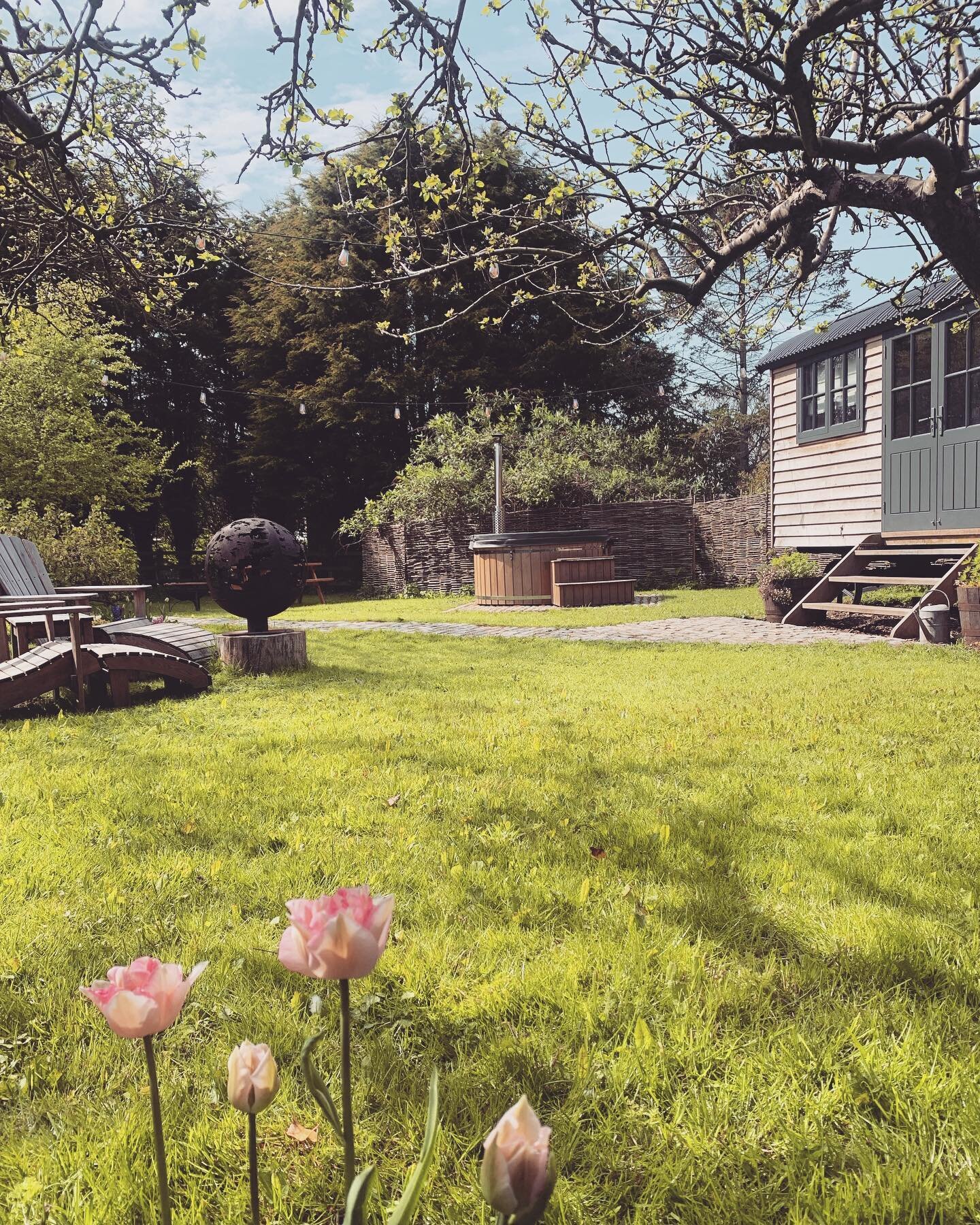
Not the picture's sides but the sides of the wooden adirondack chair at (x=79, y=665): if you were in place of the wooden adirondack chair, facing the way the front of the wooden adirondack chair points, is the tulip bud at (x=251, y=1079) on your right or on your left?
on your right

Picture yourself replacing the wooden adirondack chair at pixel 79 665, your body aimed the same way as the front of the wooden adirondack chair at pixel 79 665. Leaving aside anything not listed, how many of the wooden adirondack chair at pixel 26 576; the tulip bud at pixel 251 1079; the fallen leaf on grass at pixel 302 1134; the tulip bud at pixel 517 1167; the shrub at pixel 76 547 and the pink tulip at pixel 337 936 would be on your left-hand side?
2

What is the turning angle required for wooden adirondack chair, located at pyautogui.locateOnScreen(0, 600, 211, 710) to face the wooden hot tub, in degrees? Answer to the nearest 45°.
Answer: approximately 45° to its left

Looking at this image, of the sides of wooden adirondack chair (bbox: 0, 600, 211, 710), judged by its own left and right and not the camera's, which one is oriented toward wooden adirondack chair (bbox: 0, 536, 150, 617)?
left

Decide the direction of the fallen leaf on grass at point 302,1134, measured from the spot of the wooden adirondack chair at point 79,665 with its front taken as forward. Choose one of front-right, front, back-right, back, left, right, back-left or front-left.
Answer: right

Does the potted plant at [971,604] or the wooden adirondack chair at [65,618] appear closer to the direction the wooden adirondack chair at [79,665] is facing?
the potted plant

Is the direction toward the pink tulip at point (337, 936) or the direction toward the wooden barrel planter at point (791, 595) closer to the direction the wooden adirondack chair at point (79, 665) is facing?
the wooden barrel planter

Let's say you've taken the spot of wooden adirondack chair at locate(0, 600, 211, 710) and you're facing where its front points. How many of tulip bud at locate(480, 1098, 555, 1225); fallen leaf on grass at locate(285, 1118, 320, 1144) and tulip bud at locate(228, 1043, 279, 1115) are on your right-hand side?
3

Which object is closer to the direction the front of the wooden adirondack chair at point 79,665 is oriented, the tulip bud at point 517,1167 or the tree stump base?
the tree stump base

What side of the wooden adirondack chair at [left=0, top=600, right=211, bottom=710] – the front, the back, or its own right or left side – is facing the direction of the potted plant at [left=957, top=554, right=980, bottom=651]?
front

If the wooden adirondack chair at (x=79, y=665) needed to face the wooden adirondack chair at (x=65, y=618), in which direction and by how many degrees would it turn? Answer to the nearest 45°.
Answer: approximately 90° to its left

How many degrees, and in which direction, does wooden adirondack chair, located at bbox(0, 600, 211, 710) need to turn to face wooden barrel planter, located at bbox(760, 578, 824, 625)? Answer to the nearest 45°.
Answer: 0° — it already faces it

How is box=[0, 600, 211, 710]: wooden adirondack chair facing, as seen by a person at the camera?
facing to the right of the viewer

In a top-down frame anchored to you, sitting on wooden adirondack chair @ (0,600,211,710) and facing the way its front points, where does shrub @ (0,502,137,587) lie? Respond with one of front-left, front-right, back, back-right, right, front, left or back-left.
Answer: left

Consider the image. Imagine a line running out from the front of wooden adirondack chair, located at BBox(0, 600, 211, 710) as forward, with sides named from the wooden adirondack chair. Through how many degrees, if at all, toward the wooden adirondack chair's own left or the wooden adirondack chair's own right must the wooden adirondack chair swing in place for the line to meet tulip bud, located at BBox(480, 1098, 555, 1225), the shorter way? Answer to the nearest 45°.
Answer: approximately 90° to the wooden adirondack chair's own right

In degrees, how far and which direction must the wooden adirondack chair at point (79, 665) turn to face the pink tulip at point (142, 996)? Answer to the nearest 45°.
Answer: approximately 90° to its right
